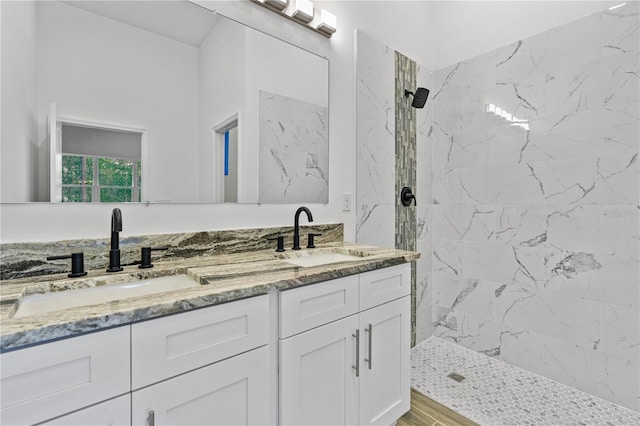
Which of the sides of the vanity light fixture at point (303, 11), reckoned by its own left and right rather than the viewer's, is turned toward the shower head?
left

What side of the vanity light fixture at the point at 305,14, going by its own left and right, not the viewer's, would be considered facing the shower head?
left

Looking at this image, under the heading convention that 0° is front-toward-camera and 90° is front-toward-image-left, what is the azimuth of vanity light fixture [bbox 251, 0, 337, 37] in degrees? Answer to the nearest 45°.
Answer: approximately 315°
